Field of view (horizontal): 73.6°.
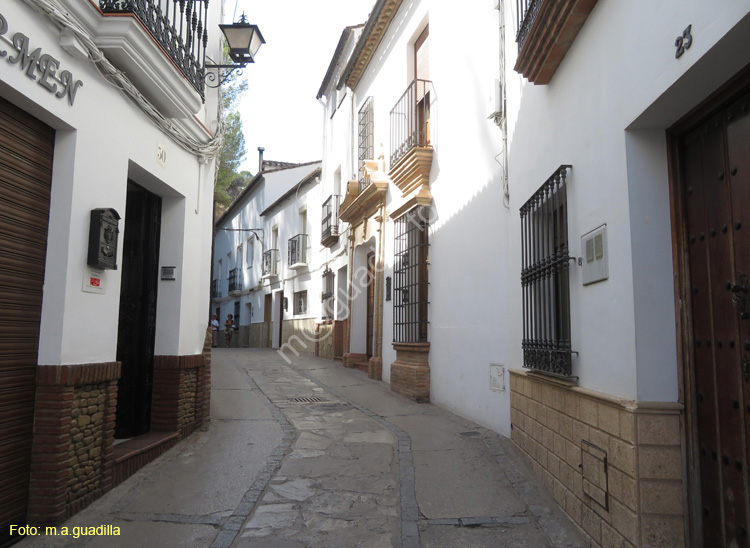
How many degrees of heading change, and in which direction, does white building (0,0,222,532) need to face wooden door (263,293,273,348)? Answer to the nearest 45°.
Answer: approximately 135° to its left

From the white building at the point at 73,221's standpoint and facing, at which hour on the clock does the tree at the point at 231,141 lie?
The tree is roughly at 8 o'clock from the white building.

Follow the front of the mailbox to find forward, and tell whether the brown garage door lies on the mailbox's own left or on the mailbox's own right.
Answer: on the mailbox's own right

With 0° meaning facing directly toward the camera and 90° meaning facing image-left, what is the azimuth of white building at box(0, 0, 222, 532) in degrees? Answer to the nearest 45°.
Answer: approximately 315°

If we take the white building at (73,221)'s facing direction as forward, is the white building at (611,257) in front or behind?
in front

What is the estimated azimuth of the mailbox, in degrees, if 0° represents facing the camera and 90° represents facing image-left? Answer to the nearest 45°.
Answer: approximately 315°

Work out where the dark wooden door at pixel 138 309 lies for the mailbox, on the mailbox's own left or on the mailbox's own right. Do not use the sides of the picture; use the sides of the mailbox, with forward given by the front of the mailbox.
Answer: on the mailbox's own left
